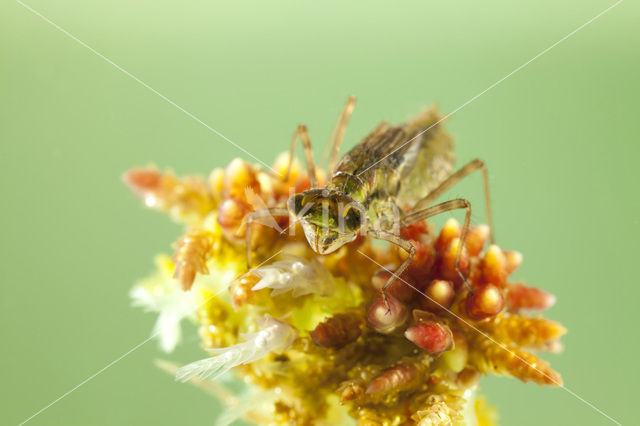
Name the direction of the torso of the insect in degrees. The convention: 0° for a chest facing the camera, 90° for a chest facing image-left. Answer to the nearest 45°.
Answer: approximately 45°
